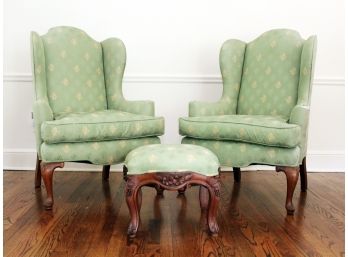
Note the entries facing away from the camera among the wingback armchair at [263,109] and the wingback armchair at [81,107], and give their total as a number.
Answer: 0

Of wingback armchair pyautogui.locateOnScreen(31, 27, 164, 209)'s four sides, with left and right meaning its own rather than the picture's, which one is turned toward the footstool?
front

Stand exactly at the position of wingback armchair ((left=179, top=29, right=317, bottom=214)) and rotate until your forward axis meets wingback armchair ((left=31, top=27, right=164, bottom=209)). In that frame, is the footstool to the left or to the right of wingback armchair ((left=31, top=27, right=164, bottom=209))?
left

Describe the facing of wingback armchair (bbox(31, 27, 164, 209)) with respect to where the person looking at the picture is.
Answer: facing the viewer and to the right of the viewer

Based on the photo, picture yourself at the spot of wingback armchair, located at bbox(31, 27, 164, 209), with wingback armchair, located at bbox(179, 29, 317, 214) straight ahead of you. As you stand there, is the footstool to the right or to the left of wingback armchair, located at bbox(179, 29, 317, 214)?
right

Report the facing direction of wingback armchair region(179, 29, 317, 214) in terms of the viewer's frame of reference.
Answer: facing the viewer and to the left of the viewer

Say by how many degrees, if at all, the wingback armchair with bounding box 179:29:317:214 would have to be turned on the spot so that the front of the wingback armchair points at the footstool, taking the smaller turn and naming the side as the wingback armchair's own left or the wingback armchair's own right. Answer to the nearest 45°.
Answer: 0° — it already faces it

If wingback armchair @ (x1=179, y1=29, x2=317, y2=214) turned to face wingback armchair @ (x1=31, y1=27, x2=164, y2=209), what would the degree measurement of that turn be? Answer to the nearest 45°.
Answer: approximately 45° to its right
